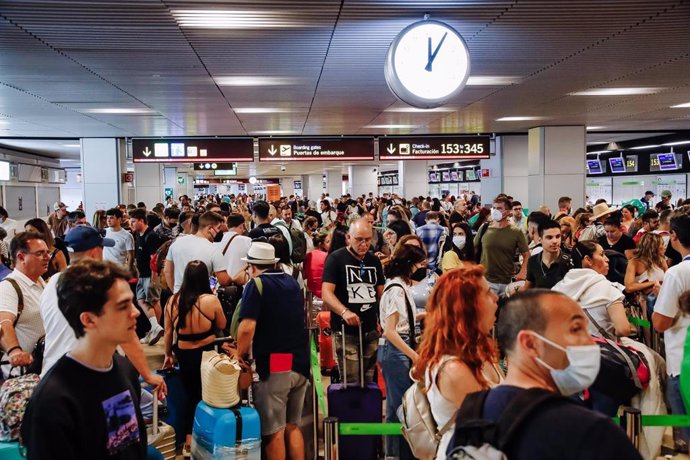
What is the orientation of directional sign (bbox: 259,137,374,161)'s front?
toward the camera

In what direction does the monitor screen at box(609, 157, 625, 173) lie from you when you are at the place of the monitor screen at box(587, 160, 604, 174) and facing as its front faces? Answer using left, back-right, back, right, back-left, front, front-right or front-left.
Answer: front-left

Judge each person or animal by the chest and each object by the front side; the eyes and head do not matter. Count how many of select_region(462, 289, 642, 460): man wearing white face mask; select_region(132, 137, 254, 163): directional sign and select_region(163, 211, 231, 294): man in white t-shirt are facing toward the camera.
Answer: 1

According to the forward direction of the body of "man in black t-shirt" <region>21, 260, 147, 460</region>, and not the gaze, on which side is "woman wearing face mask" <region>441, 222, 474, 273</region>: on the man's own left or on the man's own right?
on the man's own left

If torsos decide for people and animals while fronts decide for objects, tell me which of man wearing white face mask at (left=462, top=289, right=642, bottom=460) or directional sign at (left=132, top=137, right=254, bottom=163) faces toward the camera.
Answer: the directional sign

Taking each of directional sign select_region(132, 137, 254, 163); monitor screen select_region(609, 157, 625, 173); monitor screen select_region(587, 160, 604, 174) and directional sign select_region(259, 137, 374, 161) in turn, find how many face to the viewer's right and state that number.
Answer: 0

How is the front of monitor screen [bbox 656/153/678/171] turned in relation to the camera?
facing the viewer

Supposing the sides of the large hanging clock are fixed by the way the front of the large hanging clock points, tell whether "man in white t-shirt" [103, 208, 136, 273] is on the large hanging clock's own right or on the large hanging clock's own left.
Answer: on the large hanging clock's own right

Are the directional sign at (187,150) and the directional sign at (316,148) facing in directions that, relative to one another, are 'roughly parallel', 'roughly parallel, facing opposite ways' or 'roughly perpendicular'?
roughly parallel

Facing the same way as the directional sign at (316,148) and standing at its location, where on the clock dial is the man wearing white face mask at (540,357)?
The man wearing white face mask is roughly at 12 o'clock from the directional sign.

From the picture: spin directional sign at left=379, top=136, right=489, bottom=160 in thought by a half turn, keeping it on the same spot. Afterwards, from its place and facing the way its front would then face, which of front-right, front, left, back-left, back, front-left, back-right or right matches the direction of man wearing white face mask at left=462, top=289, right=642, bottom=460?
back

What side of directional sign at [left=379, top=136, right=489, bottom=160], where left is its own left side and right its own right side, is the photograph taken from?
front

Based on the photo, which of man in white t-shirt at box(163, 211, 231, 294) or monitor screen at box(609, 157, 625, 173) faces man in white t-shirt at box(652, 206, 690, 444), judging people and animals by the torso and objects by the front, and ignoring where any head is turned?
the monitor screen

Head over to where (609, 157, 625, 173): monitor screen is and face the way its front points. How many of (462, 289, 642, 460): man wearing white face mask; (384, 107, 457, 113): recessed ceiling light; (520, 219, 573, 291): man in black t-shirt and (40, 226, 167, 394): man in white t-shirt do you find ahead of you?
4

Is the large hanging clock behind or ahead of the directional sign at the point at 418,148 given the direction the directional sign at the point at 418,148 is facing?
ahead
